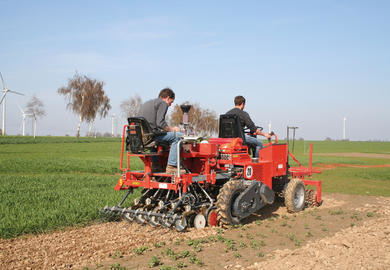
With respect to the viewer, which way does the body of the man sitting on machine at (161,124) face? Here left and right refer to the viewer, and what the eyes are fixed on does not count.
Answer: facing to the right of the viewer

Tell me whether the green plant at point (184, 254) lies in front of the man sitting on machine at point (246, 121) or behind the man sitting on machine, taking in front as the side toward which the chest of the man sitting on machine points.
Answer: behind

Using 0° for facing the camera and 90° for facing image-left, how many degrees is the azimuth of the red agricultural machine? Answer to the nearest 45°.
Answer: approximately 225°

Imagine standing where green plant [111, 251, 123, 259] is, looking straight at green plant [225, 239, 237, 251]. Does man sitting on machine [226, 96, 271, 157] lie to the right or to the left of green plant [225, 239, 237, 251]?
left

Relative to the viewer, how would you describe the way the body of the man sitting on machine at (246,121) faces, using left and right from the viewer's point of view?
facing away from the viewer and to the right of the viewer
